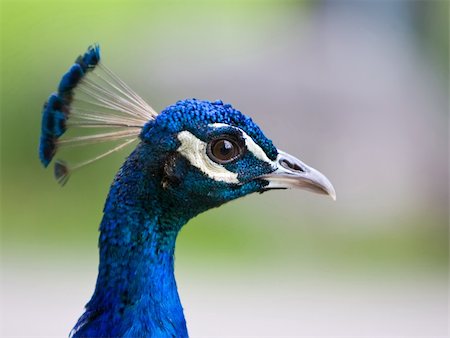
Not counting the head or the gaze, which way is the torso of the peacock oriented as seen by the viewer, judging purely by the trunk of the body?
to the viewer's right
